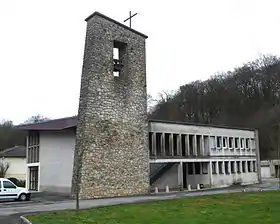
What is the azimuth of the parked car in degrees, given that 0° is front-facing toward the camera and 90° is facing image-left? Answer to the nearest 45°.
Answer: approximately 270°

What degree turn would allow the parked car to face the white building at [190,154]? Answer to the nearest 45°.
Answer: approximately 45° to its left
